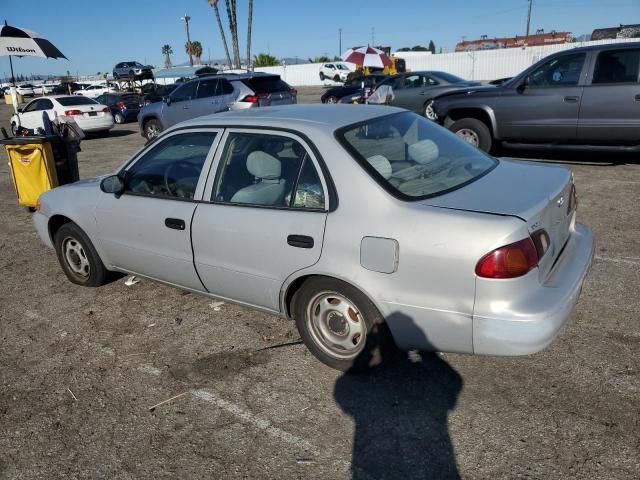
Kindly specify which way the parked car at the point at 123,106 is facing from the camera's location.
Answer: facing away from the viewer and to the left of the viewer

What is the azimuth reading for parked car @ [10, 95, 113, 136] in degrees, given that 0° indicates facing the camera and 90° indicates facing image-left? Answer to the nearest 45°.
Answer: approximately 135°

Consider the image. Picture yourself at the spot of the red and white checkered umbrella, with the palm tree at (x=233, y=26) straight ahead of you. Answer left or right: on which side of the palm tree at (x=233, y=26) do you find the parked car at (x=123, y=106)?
left

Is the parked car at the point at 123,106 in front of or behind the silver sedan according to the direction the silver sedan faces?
in front

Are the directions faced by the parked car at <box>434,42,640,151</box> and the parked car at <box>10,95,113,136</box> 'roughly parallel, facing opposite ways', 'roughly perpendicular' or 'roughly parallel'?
roughly parallel

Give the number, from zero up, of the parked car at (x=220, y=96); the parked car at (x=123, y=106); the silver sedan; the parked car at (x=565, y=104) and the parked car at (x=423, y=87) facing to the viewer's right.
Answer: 0

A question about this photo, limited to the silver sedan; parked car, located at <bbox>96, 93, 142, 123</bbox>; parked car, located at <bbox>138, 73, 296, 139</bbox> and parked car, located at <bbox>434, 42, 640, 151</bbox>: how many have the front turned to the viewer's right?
0

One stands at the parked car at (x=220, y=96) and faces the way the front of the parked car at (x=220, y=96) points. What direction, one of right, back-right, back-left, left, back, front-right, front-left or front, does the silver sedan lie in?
back-left

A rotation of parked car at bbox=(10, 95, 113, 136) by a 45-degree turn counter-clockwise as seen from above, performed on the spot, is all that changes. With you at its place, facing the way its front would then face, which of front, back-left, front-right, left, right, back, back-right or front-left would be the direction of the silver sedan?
left

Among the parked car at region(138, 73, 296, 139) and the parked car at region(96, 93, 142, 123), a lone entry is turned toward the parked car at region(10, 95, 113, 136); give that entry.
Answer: the parked car at region(138, 73, 296, 139)

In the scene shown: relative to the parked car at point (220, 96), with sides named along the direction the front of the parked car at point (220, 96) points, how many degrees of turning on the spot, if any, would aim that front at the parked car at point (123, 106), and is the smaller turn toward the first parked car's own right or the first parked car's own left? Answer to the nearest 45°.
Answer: approximately 45° to the first parked car's own right

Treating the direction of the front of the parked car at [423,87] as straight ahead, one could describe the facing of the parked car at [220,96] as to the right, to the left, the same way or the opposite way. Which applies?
the same way

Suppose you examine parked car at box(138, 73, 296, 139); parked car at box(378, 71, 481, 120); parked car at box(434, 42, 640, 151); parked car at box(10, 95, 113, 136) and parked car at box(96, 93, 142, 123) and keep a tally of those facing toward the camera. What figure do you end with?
0

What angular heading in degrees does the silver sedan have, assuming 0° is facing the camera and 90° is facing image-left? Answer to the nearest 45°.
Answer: approximately 135°

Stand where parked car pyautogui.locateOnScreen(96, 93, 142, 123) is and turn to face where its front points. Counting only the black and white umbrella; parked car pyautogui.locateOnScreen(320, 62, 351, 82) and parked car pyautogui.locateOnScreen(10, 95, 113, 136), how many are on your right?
1

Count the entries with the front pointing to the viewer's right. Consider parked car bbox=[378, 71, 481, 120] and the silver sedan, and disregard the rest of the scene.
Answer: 0

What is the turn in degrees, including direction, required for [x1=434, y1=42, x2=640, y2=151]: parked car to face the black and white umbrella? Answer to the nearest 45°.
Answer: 0° — it already faces it

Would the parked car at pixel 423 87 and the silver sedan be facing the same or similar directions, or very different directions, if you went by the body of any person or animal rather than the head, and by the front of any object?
same or similar directions

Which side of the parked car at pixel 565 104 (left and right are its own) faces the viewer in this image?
left
